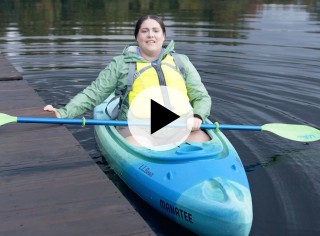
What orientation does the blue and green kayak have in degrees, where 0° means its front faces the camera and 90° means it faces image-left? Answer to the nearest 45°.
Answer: approximately 315°

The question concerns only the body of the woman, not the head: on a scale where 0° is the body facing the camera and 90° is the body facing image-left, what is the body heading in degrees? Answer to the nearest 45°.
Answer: approximately 0°
